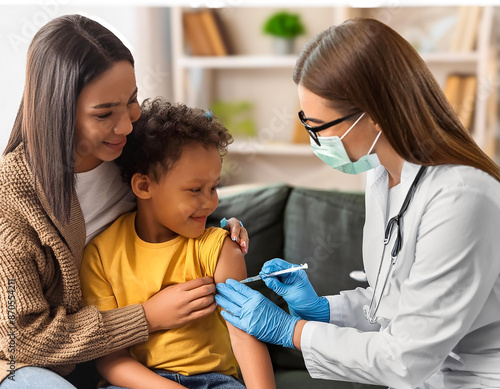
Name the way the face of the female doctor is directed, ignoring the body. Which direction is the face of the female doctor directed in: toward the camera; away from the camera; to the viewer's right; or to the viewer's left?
to the viewer's left

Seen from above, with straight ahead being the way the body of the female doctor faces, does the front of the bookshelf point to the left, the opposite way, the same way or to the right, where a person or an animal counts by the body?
to the left

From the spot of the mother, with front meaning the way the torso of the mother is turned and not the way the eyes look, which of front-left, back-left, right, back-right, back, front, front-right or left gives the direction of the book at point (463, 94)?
left

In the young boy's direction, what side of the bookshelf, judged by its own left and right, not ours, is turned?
front

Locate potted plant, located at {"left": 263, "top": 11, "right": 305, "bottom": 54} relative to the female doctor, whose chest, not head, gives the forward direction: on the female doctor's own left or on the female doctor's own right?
on the female doctor's own right

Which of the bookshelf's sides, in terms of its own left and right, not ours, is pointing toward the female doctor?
front

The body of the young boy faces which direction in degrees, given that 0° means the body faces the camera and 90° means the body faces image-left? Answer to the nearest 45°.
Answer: approximately 0°

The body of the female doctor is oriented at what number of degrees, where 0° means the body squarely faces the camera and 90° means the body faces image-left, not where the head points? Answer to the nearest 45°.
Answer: approximately 90°

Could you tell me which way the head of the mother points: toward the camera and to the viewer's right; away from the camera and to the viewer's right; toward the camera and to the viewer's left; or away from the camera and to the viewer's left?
toward the camera and to the viewer's right

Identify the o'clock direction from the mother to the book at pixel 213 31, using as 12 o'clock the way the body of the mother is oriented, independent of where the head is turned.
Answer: The book is roughly at 8 o'clock from the mother.

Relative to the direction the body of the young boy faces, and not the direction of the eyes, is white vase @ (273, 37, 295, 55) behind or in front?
behind

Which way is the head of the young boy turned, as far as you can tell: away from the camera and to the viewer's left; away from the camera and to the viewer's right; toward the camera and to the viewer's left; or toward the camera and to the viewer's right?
toward the camera and to the viewer's right
